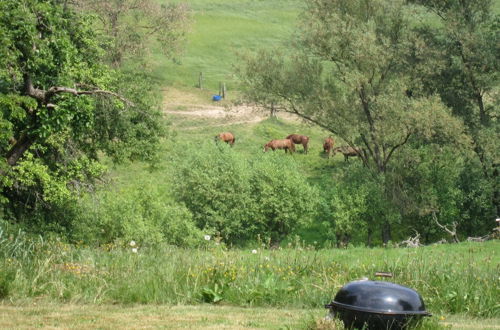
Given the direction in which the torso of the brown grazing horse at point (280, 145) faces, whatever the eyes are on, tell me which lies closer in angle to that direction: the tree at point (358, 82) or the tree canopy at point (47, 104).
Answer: the tree canopy

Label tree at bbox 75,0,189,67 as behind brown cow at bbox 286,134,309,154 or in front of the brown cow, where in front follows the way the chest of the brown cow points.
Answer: in front

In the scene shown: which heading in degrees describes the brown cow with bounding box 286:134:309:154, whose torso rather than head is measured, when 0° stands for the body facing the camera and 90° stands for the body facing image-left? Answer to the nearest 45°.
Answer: approximately 90°

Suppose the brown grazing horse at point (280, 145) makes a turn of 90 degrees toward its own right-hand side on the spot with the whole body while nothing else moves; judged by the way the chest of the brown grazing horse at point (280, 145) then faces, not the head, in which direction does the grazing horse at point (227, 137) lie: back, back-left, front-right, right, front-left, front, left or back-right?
left

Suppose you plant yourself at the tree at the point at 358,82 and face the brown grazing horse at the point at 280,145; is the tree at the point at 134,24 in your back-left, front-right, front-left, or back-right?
front-left

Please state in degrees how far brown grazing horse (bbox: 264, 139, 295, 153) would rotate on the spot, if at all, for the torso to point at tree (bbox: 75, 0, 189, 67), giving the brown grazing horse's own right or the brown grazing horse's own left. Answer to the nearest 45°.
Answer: approximately 45° to the brown grazing horse's own right

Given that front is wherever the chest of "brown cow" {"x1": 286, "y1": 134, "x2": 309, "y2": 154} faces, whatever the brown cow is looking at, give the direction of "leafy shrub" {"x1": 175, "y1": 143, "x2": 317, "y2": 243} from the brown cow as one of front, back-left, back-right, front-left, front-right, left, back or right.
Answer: left

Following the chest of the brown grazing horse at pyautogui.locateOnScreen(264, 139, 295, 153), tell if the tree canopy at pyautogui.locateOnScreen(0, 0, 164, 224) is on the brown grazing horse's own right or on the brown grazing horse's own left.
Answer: on the brown grazing horse's own left

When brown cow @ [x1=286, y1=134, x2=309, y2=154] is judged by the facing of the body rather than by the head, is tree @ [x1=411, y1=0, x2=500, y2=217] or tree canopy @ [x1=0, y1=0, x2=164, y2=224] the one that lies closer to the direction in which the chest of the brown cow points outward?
the tree canopy

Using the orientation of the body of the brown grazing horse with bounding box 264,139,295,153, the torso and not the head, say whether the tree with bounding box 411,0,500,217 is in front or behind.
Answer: behind

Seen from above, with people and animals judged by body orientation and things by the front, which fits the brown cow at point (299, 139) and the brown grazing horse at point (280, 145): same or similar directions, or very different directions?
same or similar directions

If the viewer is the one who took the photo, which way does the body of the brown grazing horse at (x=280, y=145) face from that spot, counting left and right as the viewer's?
facing to the left of the viewer
